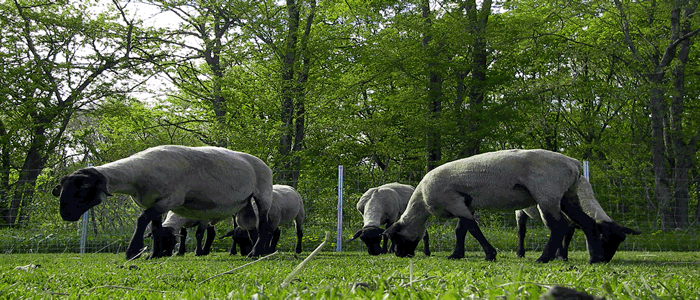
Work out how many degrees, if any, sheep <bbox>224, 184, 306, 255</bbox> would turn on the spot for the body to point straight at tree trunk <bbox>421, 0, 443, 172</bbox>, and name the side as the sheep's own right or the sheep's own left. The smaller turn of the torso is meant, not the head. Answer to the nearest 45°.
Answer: approximately 135° to the sheep's own right

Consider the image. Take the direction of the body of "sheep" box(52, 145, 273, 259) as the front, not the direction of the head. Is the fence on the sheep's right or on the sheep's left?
on the sheep's right

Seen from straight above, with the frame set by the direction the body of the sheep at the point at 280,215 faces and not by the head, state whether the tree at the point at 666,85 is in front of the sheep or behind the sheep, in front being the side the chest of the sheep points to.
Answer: behind

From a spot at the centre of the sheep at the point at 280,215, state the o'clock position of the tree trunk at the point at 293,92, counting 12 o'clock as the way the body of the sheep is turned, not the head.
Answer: The tree trunk is roughly at 3 o'clock from the sheep.

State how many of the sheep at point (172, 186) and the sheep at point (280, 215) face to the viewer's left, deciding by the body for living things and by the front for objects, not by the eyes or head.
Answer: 2

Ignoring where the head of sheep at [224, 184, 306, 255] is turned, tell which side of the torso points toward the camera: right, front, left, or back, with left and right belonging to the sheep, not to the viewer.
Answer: left

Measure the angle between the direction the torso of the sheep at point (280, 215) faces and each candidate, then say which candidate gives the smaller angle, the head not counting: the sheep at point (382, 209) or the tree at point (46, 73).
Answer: the tree

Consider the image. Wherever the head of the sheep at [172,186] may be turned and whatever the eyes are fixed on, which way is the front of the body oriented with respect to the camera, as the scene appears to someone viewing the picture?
to the viewer's left
